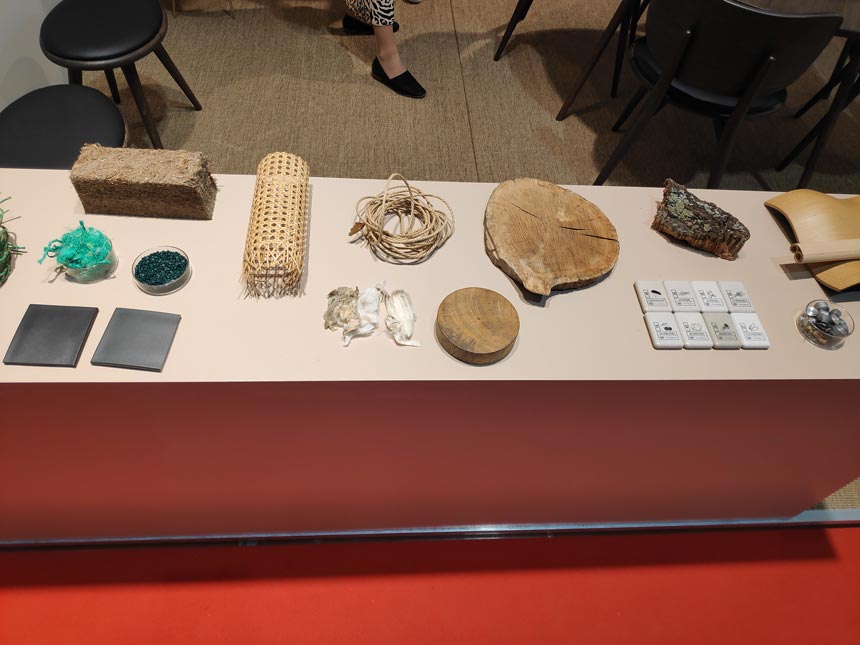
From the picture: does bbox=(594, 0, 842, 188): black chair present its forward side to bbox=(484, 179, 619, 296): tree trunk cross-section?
no

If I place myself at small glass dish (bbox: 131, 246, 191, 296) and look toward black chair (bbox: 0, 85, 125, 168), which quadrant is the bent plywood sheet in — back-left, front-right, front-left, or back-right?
back-right

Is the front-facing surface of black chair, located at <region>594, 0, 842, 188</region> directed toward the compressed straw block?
no

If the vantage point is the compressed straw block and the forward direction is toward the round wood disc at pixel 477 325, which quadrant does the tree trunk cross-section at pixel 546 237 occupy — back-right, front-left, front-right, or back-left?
front-left

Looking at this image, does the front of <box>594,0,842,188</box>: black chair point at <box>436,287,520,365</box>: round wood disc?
no
